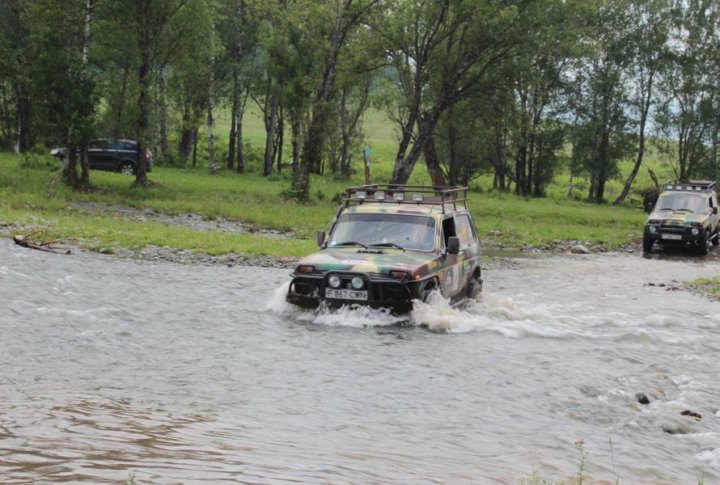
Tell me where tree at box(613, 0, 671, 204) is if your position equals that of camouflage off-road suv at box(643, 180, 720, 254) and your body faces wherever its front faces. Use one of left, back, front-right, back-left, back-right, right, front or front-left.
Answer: back-right

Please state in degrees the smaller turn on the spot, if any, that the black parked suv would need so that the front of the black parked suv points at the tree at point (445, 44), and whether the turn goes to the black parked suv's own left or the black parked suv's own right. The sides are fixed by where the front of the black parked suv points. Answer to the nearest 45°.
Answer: approximately 135° to the black parked suv's own left

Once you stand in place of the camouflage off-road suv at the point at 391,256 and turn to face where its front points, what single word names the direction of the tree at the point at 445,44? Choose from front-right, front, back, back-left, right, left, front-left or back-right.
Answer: back-right

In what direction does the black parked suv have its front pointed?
to the viewer's left
